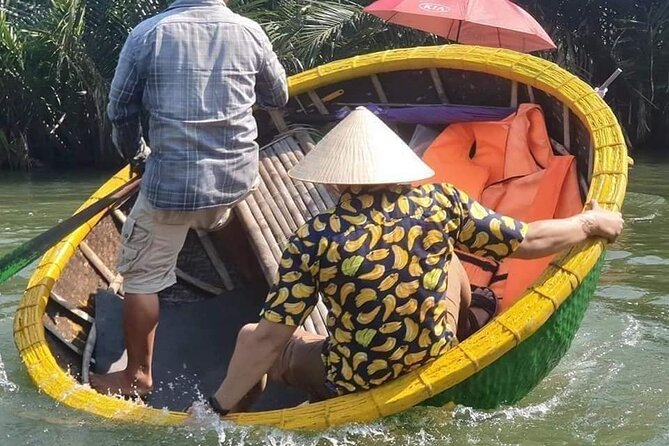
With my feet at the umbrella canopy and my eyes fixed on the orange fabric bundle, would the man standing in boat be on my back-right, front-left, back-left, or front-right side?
front-right

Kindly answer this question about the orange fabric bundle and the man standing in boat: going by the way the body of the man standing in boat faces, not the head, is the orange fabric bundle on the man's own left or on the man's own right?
on the man's own right

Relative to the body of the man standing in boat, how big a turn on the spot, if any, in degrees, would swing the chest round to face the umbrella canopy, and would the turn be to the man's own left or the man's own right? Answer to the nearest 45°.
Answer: approximately 45° to the man's own right

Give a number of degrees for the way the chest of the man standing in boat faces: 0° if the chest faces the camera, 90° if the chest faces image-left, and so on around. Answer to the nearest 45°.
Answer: approximately 180°
